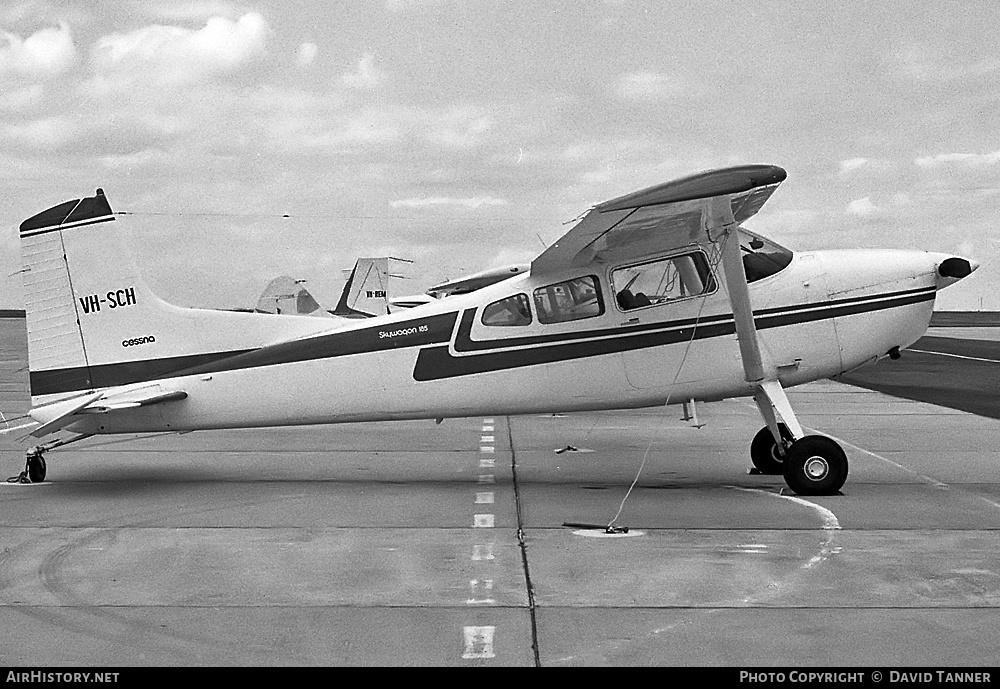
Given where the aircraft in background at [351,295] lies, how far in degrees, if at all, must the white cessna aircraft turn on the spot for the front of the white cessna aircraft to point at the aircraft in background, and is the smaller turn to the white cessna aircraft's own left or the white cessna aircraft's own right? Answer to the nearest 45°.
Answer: approximately 90° to the white cessna aircraft's own left

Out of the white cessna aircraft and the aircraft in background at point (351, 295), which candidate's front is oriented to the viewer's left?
the aircraft in background

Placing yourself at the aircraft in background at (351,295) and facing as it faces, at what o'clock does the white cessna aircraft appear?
The white cessna aircraft is roughly at 9 o'clock from the aircraft in background.

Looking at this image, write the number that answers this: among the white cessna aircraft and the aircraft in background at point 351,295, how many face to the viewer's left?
1

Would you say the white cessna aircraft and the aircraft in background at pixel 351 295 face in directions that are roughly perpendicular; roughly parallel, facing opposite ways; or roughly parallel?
roughly parallel, facing opposite ways

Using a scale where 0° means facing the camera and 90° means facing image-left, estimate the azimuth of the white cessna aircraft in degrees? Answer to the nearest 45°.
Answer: approximately 270°
